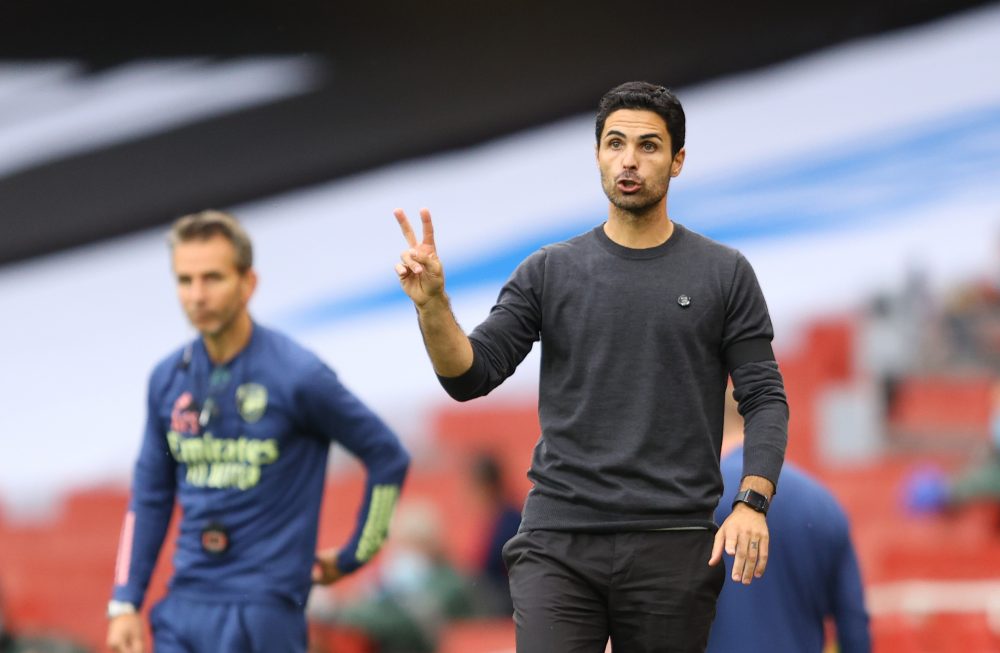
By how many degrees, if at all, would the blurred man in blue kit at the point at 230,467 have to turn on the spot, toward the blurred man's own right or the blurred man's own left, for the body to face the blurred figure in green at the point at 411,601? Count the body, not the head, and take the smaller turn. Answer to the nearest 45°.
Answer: approximately 135° to the blurred man's own right

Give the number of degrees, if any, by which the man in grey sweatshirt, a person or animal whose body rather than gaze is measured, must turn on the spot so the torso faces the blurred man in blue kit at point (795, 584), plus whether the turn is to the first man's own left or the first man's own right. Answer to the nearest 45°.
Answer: approximately 135° to the first man's own left

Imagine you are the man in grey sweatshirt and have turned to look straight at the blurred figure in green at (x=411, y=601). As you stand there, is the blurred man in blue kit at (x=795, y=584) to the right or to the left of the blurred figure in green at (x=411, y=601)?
right

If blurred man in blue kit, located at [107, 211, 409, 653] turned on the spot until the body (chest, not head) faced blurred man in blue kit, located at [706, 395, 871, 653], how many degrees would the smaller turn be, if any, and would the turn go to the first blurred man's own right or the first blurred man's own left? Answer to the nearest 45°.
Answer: approximately 90° to the first blurred man's own left

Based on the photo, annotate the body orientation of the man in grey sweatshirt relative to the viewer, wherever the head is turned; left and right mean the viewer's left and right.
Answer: facing the viewer

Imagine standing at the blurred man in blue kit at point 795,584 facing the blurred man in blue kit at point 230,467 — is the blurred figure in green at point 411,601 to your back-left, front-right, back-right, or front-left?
front-right

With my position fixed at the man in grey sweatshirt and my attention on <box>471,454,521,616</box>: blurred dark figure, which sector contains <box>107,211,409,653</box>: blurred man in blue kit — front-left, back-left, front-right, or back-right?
front-left

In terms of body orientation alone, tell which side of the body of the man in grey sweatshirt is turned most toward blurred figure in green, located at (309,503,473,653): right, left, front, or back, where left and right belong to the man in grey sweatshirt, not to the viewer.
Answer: back

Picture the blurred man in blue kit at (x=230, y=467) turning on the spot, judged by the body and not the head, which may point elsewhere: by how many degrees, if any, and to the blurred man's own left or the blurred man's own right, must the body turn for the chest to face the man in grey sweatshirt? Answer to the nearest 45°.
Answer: approximately 90° to the blurred man's own left

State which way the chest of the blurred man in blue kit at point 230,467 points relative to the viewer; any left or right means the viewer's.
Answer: facing the viewer and to the left of the viewer

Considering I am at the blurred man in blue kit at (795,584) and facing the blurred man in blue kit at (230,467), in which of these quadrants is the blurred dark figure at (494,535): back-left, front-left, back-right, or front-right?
front-right
